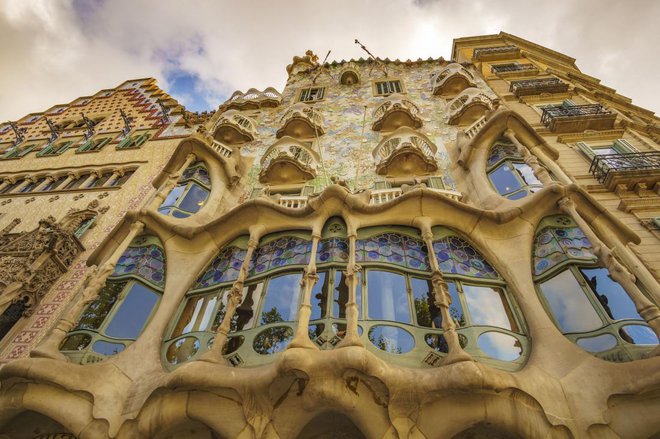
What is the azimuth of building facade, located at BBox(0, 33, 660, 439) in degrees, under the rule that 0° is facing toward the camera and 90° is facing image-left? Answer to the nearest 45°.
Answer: approximately 0°
